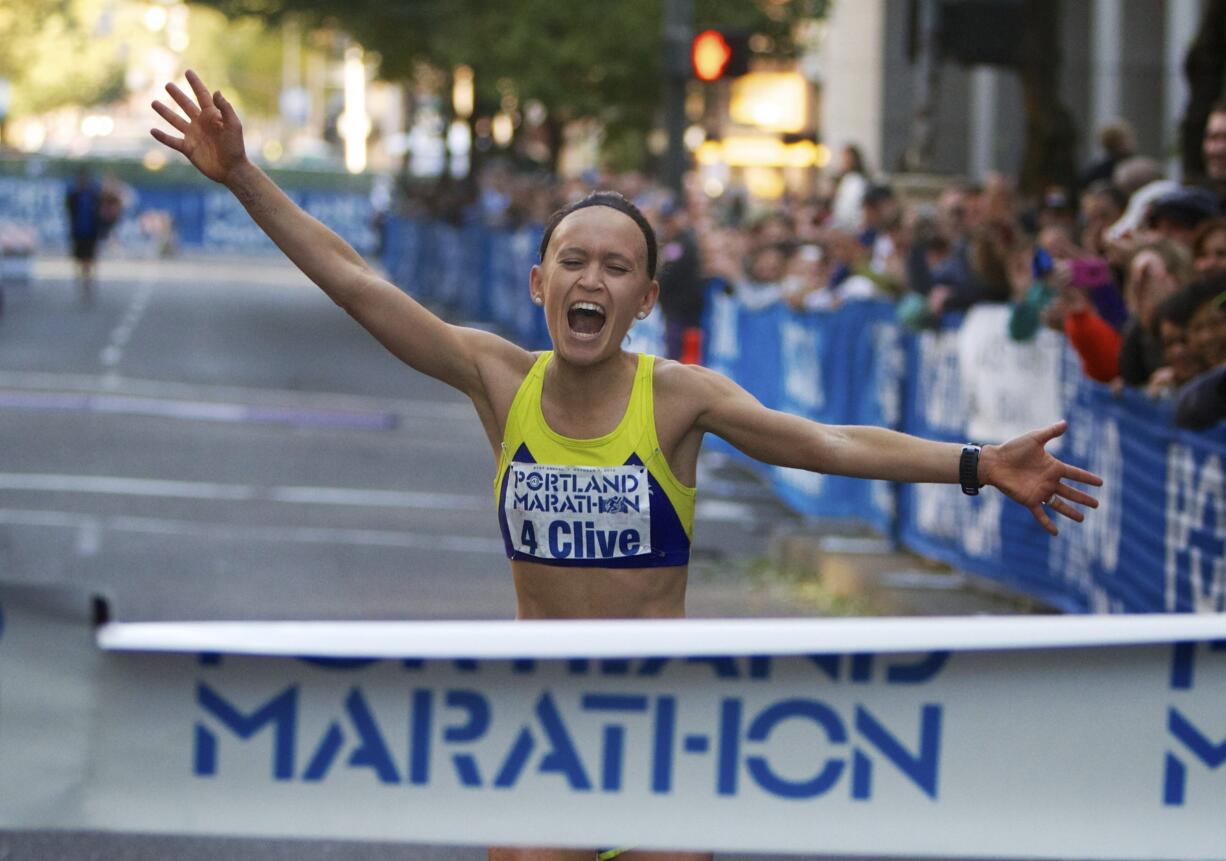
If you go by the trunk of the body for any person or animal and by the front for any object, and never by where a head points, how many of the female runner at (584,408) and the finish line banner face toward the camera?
2

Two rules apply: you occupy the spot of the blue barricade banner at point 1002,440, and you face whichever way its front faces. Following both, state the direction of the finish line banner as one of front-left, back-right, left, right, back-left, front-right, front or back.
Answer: front-left

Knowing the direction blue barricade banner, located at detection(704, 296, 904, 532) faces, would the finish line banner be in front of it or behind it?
in front

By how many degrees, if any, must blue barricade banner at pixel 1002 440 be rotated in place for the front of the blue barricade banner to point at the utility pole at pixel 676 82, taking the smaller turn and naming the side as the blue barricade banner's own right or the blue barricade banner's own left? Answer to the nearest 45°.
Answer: approximately 135° to the blue barricade banner's own right

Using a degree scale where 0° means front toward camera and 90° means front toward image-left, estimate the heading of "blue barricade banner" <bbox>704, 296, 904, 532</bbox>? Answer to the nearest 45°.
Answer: approximately 45°

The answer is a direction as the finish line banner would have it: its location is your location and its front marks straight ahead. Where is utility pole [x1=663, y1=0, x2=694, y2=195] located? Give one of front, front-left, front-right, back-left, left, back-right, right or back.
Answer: back

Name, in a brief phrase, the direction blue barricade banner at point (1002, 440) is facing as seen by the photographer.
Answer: facing the viewer and to the left of the viewer

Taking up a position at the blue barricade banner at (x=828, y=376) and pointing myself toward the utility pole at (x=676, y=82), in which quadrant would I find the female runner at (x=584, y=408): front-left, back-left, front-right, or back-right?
back-left

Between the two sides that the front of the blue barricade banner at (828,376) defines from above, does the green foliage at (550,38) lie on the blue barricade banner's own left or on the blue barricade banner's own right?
on the blue barricade banner's own right

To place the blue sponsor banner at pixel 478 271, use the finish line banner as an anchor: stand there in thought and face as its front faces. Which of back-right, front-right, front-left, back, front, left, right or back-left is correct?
back

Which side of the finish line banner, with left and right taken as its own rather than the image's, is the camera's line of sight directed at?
front

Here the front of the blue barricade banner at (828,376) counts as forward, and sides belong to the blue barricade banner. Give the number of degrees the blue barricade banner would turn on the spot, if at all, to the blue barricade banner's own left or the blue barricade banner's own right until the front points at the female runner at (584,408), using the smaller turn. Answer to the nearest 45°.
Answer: approximately 45° to the blue barricade banner's own left

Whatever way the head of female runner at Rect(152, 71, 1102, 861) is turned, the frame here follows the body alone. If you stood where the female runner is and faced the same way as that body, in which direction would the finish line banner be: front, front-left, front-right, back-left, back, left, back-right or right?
front
